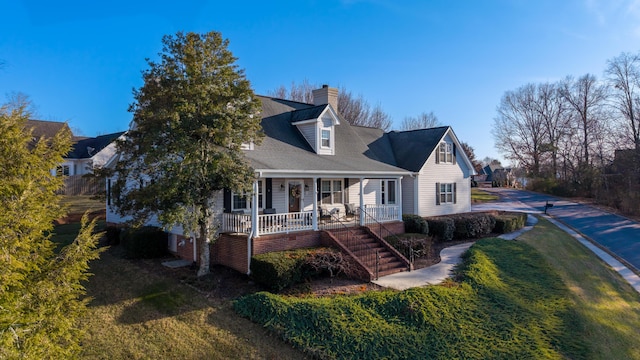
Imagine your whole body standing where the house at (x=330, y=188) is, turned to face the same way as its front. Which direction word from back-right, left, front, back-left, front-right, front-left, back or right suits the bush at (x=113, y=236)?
back-right

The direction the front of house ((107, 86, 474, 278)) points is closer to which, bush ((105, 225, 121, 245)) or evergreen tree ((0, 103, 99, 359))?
the evergreen tree

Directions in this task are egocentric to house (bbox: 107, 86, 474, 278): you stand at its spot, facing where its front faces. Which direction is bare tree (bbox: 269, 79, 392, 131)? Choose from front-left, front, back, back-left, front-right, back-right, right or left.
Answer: back-left

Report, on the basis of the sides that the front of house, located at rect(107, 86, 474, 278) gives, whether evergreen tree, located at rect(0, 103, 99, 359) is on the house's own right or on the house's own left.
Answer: on the house's own right
